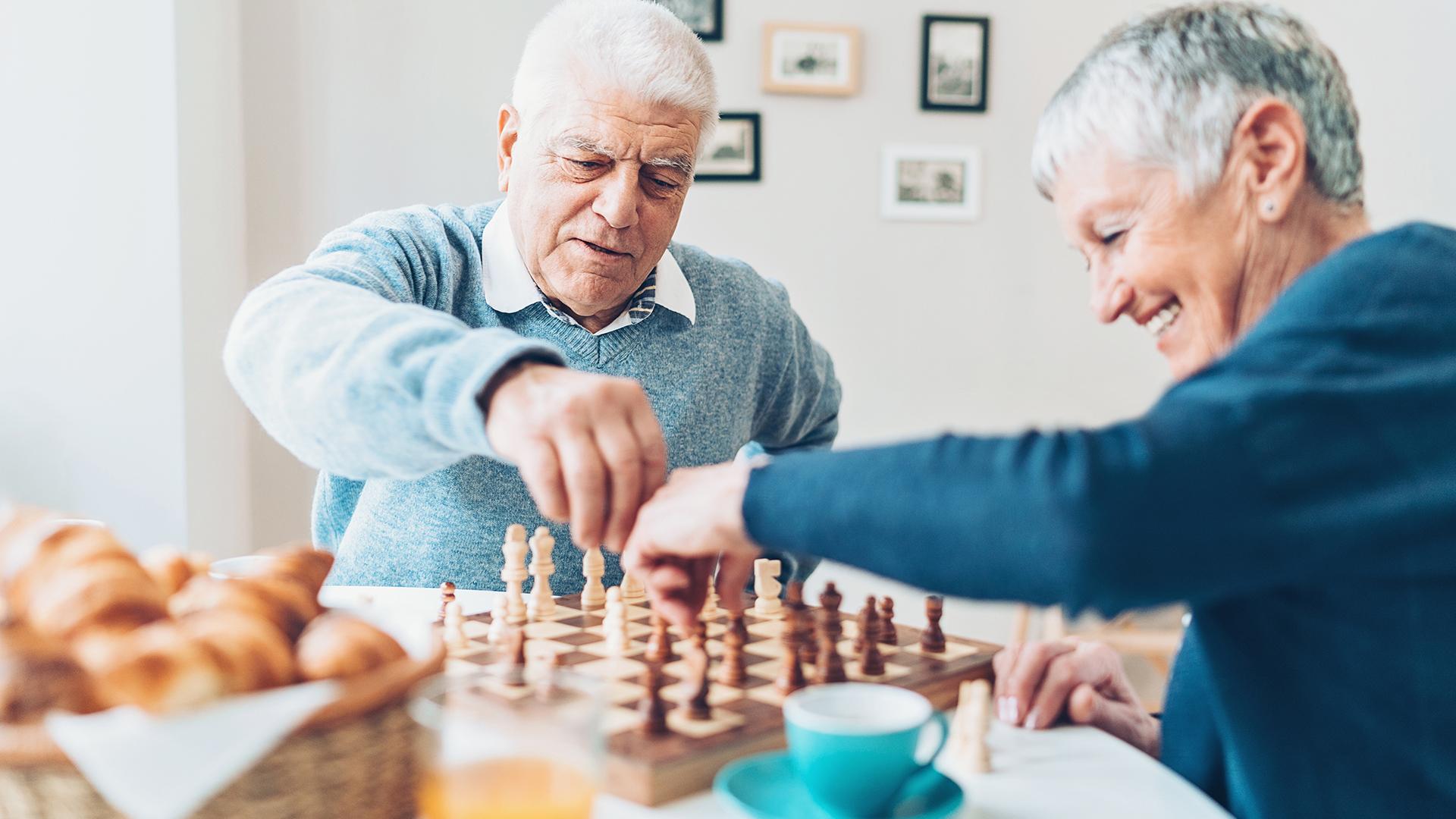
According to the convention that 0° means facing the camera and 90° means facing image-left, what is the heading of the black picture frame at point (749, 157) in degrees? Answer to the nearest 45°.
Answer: approximately 0°

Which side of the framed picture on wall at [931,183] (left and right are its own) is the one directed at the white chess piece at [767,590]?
front

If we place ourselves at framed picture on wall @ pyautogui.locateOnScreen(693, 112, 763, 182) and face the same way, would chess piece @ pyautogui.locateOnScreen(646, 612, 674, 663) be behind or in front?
in front

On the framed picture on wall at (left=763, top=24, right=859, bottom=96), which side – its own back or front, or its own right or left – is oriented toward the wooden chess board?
front

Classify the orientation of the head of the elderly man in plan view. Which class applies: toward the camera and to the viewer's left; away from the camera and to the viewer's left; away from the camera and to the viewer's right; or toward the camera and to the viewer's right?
toward the camera and to the viewer's right

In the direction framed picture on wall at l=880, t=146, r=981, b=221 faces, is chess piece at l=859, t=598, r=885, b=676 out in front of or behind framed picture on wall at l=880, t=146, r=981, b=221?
in front

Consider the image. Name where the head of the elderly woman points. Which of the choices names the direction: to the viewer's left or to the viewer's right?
to the viewer's left

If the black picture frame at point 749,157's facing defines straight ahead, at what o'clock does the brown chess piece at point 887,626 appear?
The brown chess piece is roughly at 12 o'clock from the black picture frame.

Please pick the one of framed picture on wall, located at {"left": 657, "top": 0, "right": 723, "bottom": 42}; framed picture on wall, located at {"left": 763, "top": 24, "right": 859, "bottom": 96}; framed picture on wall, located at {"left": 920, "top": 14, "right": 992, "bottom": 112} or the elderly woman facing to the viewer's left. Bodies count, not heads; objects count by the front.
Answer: the elderly woman

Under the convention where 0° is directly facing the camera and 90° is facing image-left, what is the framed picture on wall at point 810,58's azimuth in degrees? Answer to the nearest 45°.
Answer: approximately 0°

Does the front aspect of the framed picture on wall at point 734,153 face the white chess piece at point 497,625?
yes

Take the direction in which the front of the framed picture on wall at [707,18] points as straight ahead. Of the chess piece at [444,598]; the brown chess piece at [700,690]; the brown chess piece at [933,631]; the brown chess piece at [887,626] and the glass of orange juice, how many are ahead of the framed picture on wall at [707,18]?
5
